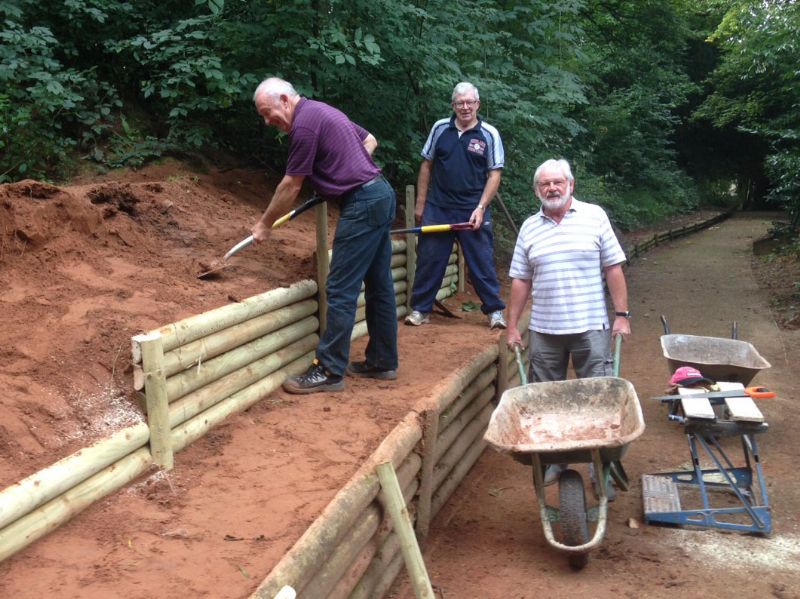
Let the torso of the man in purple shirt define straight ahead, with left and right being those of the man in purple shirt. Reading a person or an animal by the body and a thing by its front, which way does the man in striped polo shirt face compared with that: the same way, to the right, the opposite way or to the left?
to the left

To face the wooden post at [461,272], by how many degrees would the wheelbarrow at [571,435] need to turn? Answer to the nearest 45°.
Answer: approximately 180°

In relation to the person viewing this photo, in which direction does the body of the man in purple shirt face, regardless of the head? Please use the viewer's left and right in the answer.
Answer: facing to the left of the viewer

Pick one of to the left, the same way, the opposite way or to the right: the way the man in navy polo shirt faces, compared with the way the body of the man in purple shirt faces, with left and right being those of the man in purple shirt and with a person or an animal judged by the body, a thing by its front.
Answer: to the left

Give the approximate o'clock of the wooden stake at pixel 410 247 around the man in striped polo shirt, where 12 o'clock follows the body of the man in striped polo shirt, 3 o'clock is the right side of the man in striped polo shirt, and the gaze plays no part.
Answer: The wooden stake is roughly at 5 o'clock from the man in striped polo shirt.

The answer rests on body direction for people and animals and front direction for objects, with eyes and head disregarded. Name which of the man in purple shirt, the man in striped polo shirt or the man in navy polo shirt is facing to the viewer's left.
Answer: the man in purple shirt

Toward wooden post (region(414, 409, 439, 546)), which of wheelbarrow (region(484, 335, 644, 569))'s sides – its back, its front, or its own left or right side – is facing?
right

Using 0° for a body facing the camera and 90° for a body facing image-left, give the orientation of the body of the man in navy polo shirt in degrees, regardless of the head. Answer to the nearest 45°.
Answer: approximately 0°
